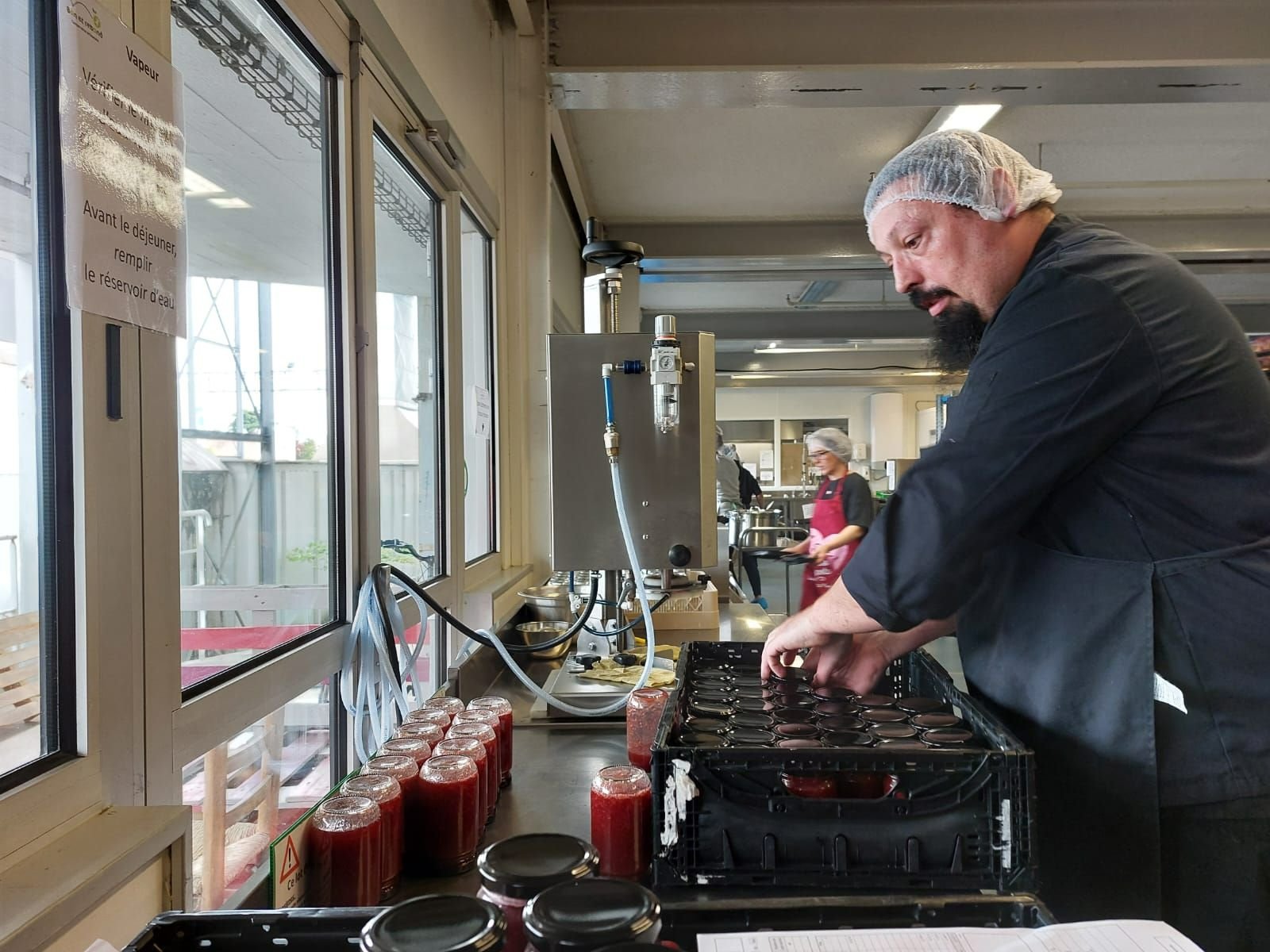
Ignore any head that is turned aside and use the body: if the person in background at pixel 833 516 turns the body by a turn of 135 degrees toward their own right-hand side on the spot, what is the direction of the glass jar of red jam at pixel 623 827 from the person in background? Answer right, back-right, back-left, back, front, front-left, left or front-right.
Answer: back

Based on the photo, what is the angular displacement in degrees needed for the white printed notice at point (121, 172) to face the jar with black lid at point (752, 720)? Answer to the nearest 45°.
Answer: approximately 45° to its left

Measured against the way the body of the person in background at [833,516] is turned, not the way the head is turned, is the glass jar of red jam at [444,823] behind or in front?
in front

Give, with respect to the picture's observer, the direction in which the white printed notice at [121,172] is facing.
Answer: facing the viewer and to the right of the viewer

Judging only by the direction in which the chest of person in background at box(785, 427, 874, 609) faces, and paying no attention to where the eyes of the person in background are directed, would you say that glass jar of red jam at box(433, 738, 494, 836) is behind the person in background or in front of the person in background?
in front

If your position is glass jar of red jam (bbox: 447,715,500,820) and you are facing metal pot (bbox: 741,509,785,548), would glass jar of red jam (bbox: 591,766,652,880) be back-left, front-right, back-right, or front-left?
back-right

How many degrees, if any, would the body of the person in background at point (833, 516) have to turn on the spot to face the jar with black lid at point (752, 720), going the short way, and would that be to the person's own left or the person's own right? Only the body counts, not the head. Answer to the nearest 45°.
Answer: approximately 45° to the person's own left

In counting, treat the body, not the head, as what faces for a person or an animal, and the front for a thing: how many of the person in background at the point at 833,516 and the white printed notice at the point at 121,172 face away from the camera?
0

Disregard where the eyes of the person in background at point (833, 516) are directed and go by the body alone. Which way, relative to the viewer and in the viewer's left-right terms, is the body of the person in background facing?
facing the viewer and to the left of the viewer
